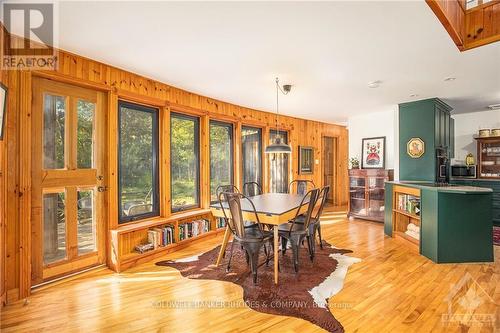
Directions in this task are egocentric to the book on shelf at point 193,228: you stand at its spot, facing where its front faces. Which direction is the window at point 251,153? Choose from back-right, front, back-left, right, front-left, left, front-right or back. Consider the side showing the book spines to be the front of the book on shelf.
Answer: left

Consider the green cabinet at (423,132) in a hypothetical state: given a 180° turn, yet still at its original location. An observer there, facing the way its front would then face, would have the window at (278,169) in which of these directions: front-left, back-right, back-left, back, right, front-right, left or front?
front

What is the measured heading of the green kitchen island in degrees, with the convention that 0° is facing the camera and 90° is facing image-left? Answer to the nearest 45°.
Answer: approximately 45°

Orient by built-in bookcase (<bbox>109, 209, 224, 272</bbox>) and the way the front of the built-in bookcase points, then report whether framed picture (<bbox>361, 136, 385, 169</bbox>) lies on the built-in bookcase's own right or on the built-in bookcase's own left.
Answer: on the built-in bookcase's own left

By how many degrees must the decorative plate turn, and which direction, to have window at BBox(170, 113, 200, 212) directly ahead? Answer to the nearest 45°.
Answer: approximately 45° to its right

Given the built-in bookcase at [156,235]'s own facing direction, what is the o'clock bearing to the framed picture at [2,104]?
The framed picture is roughly at 3 o'clock from the built-in bookcase.

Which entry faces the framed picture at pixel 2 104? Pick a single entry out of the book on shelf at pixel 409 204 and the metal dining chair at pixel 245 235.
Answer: the book on shelf

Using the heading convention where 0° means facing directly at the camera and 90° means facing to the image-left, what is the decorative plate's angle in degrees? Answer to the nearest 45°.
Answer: approximately 0°

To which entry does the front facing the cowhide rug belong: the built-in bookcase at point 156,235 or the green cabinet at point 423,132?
the built-in bookcase
